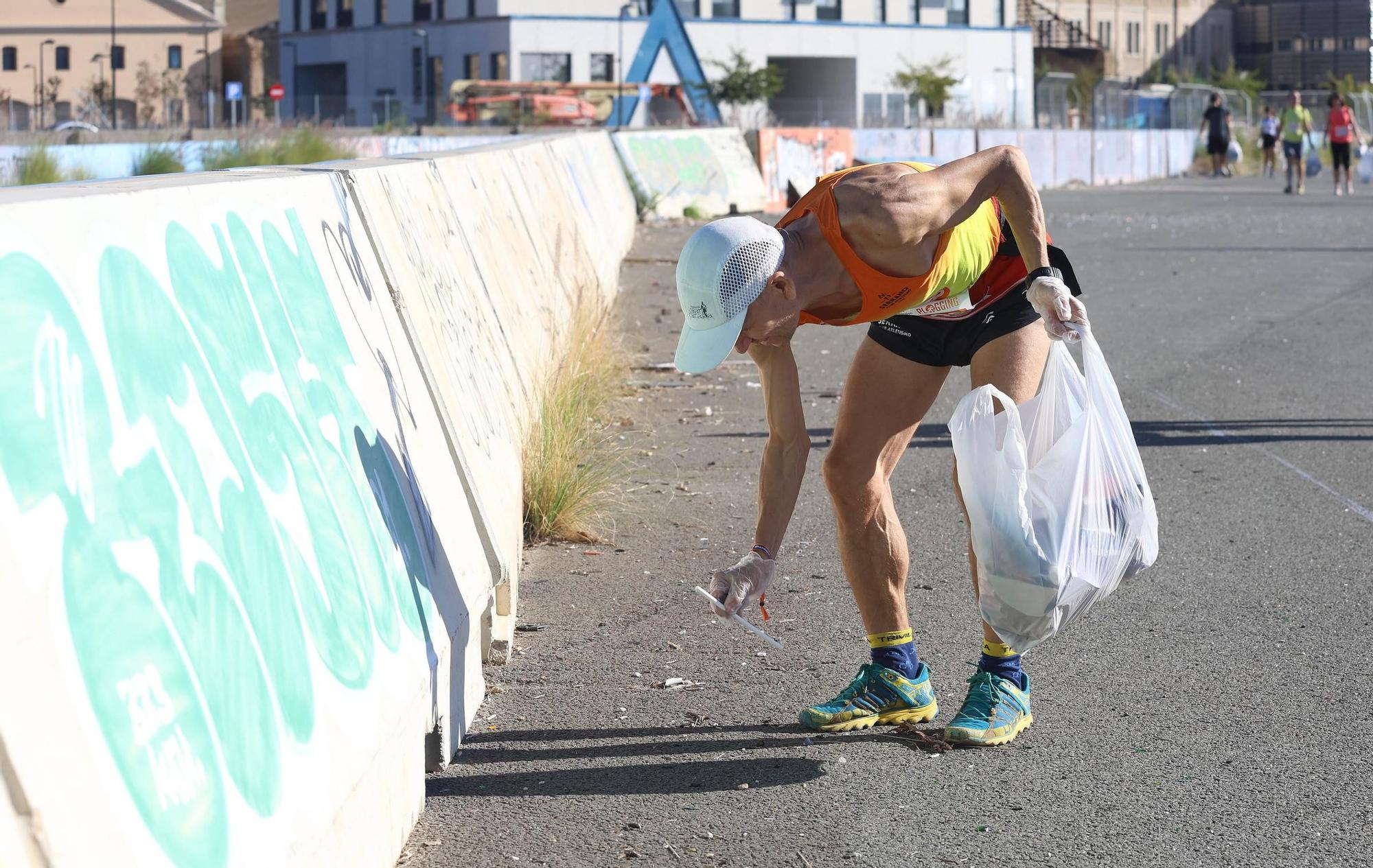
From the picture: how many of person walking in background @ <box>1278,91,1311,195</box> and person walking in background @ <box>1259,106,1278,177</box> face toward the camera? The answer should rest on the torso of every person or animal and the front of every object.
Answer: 2

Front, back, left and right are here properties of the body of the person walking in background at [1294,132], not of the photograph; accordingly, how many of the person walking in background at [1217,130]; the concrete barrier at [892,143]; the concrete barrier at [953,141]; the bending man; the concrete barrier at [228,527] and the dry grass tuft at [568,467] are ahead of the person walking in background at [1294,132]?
3

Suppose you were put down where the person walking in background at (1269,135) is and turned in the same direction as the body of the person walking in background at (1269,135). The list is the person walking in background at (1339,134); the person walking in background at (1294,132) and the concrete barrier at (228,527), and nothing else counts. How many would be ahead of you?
3

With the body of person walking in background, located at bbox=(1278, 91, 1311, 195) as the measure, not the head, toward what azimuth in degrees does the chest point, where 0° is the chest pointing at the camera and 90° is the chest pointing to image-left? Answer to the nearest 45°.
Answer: approximately 0°

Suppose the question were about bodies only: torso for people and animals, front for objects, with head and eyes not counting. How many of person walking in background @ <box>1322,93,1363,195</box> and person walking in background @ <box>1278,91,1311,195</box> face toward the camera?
2

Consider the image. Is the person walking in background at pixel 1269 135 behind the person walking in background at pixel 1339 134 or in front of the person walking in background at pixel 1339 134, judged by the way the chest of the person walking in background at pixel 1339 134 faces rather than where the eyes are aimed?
behind

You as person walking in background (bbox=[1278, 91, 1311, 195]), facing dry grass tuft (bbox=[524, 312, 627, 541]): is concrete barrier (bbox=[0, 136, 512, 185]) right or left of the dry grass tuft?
right

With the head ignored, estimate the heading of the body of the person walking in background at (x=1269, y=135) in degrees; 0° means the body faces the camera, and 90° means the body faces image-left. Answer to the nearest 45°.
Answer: approximately 0°
